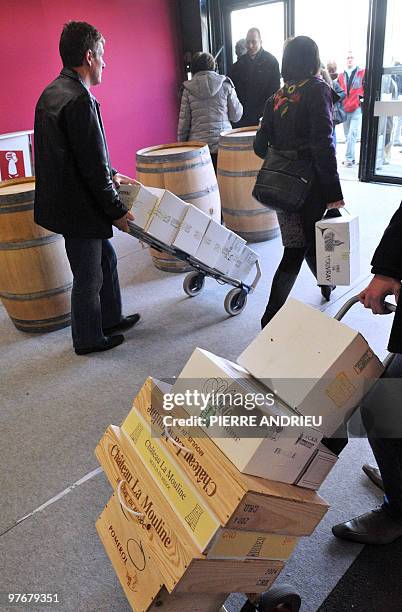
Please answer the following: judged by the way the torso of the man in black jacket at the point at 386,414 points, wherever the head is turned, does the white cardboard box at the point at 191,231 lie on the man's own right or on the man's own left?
on the man's own right

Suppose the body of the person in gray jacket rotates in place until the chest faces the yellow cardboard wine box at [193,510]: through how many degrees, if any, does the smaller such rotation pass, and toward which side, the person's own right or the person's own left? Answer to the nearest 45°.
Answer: approximately 180°

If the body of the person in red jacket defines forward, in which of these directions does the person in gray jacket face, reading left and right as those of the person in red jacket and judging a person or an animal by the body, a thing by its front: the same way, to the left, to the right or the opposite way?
the opposite way

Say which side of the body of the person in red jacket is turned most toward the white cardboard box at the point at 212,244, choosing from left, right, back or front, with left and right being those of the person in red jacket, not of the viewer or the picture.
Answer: front

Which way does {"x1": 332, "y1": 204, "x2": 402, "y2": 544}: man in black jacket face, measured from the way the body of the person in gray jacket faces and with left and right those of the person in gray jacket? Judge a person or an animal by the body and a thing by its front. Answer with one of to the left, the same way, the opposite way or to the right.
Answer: to the left

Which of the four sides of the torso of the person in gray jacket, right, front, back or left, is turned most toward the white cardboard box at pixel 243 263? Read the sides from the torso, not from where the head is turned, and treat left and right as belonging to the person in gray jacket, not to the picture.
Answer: back

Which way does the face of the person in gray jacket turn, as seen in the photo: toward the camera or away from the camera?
away from the camera

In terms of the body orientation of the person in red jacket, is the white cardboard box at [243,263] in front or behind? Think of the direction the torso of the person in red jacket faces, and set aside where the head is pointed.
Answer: in front

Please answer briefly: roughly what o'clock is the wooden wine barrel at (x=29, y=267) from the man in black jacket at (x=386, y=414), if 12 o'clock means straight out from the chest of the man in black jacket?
The wooden wine barrel is roughly at 1 o'clock from the man in black jacket.

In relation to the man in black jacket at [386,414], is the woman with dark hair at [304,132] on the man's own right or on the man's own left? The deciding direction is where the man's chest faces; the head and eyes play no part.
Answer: on the man's own right

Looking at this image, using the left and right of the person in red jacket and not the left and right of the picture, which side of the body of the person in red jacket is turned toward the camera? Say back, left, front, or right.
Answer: front

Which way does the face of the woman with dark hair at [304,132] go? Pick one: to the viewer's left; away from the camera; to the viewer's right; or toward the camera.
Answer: away from the camera

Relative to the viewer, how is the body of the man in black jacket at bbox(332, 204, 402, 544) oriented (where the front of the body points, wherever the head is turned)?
to the viewer's left

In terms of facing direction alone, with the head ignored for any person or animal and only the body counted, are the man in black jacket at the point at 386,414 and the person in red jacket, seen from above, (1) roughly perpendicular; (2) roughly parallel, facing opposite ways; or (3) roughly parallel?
roughly perpendicular

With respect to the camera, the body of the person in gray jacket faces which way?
away from the camera

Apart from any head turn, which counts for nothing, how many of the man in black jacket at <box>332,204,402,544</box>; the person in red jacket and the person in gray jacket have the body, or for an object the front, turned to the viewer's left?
1
